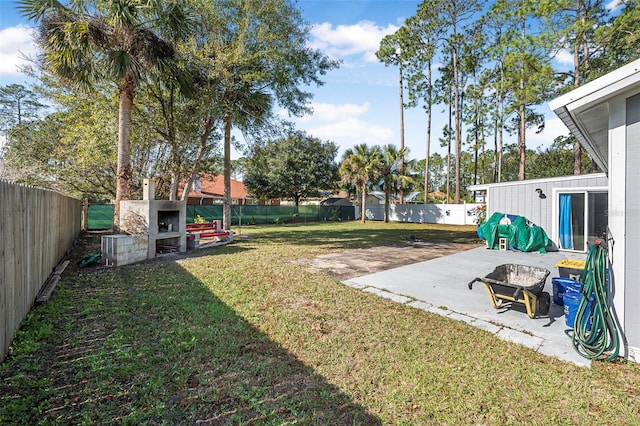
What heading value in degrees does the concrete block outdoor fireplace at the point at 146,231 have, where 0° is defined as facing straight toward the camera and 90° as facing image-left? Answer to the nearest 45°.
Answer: approximately 315°

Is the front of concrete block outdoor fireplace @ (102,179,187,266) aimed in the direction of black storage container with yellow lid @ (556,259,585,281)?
yes

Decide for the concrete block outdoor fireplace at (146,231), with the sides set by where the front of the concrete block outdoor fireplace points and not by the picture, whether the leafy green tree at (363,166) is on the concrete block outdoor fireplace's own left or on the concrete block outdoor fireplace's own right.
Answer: on the concrete block outdoor fireplace's own left

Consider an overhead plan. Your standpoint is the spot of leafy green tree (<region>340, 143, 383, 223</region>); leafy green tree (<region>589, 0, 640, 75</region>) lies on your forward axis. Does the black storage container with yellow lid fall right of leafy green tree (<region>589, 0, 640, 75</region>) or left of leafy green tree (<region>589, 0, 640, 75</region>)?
right

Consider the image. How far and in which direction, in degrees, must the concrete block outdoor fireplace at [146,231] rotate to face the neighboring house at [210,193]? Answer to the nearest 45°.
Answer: approximately 135° to its left

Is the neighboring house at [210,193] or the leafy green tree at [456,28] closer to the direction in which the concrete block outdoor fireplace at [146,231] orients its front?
the leafy green tree

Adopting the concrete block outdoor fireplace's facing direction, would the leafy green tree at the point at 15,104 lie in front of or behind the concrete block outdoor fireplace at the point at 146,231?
behind
